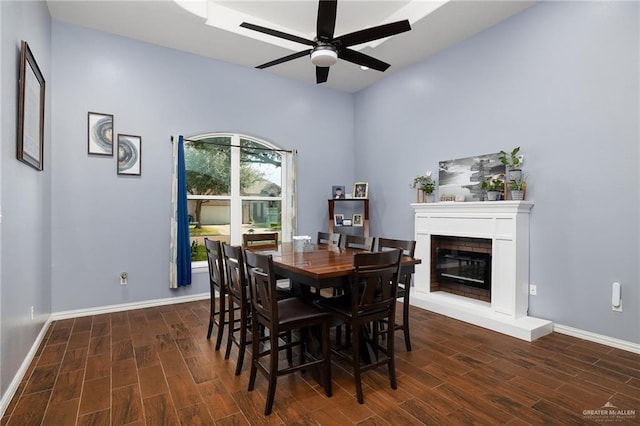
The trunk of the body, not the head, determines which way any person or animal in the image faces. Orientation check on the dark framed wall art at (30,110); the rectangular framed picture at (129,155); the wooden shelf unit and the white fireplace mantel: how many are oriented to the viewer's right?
1

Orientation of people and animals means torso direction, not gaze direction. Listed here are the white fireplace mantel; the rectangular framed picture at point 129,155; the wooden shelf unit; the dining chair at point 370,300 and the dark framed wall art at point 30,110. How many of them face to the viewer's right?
1

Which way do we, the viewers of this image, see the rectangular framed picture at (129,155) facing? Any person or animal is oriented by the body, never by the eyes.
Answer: facing the viewer

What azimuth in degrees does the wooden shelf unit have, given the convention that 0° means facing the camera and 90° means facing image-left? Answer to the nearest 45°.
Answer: approximately 0°

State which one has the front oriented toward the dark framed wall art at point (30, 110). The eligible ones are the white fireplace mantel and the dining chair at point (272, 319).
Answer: the white fireplace mantel

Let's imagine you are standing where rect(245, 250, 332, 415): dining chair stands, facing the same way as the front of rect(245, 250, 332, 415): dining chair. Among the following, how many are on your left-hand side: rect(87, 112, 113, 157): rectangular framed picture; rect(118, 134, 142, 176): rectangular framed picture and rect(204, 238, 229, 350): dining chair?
3

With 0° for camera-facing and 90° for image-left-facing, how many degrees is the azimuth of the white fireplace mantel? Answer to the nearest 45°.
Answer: approximately 45°

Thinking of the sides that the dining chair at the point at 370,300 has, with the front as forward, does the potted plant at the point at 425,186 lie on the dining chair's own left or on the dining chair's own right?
on the dining chair's own right

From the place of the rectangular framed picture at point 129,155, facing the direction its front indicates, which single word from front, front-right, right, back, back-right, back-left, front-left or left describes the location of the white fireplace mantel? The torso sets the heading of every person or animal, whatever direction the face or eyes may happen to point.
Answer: front-left

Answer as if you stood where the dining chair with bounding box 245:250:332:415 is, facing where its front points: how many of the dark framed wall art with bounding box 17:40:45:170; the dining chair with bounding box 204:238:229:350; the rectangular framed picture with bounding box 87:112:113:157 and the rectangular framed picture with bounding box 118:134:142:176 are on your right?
0

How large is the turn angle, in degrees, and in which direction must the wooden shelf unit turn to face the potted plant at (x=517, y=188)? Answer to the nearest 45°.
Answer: approximately 45° to its left

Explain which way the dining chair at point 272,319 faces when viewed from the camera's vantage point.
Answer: facing away from the viewer and to the right of the viewer

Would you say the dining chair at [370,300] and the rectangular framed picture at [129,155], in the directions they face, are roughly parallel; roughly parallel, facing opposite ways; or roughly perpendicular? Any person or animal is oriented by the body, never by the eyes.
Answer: roughly parallel, facing opposite ways

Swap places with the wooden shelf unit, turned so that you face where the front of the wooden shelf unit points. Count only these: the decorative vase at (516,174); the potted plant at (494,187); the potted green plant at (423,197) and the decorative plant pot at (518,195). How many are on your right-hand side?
0

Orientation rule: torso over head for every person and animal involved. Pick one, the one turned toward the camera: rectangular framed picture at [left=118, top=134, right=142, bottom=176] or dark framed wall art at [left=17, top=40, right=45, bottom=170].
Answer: the rectangular framed picture

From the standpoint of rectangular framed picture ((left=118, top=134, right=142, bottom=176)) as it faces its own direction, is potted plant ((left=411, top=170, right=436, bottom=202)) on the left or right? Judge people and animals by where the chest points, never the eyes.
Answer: on its left

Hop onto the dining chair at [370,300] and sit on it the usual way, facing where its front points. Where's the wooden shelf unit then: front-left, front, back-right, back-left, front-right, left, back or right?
front-right

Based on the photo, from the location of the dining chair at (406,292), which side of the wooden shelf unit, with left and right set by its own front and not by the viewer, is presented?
front

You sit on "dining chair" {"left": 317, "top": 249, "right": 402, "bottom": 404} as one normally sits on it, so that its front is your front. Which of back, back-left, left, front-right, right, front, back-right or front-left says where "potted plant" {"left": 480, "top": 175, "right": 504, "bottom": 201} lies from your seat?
right

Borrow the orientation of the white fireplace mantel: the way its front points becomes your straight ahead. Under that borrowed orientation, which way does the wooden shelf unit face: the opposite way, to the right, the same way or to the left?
to the left

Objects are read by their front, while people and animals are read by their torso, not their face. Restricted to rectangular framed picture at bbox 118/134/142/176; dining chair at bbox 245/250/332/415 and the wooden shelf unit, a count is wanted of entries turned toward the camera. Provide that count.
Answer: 2

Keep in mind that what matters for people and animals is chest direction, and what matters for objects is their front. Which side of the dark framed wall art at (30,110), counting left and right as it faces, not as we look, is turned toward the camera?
right

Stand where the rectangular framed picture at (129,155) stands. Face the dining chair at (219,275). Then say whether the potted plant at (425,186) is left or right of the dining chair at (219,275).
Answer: left
